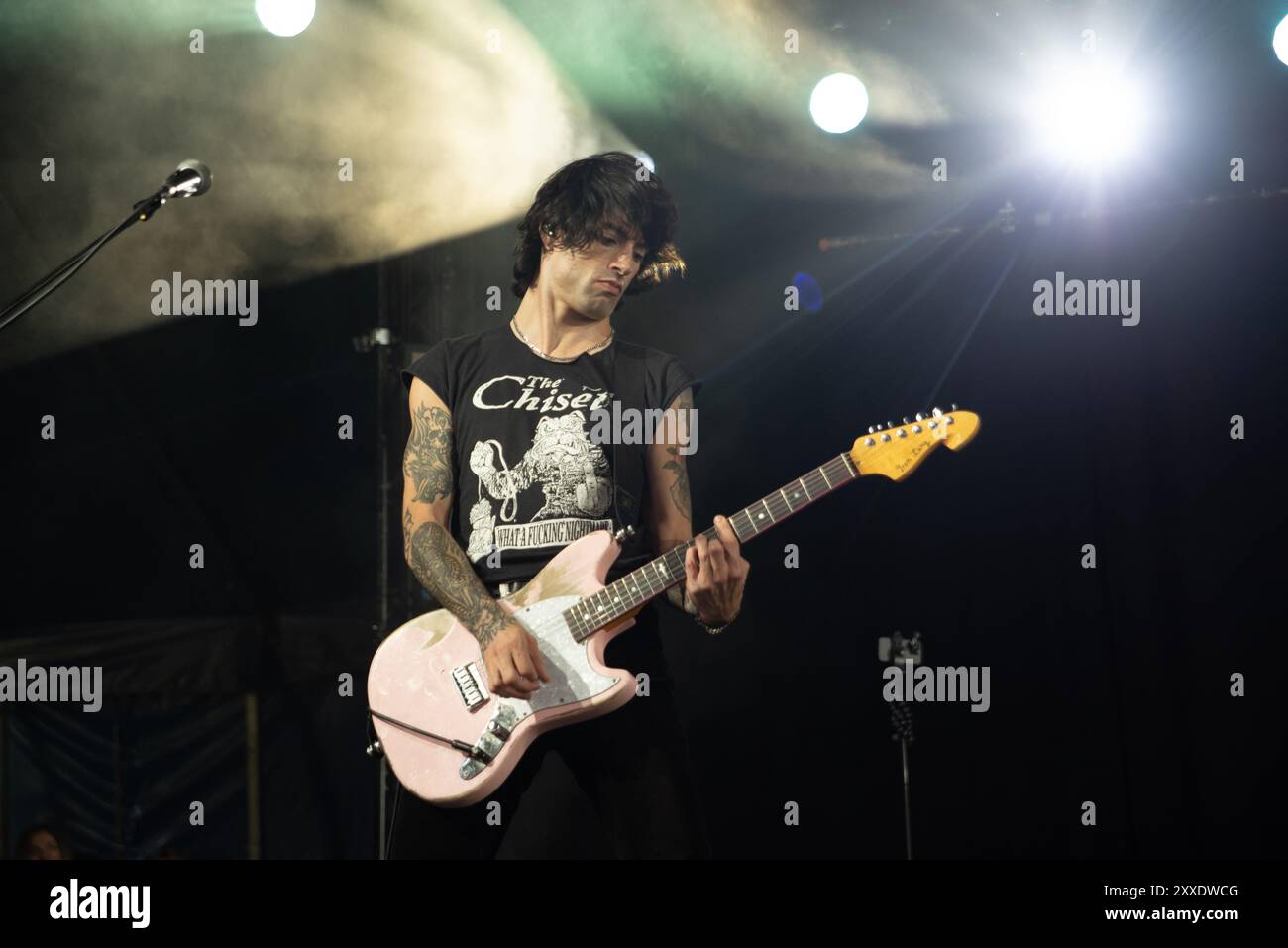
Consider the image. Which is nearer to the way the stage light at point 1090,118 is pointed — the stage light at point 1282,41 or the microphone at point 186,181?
the microphone

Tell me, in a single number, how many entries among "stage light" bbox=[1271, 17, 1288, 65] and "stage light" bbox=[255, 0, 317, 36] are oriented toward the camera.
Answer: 2

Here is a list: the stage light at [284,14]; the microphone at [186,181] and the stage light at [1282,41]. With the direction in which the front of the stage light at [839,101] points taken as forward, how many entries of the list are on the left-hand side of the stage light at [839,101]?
1

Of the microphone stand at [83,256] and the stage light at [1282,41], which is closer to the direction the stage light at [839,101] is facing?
the microphone stand

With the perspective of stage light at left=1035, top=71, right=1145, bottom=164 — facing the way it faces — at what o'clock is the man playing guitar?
The man playing guitar is roughly at 1 o'clock from the stage light.

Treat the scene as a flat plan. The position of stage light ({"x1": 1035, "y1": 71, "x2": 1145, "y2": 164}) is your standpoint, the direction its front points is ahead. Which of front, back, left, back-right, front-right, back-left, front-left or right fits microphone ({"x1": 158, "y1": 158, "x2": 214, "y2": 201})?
front-right

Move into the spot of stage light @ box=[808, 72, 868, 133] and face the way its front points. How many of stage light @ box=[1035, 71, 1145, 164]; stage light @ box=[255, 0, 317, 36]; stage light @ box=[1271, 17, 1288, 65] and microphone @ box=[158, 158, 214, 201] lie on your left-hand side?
2

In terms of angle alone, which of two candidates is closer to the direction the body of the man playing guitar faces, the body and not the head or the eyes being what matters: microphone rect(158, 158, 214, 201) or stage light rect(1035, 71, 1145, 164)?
the microphone

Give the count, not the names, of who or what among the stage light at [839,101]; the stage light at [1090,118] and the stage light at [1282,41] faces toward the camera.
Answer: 3
